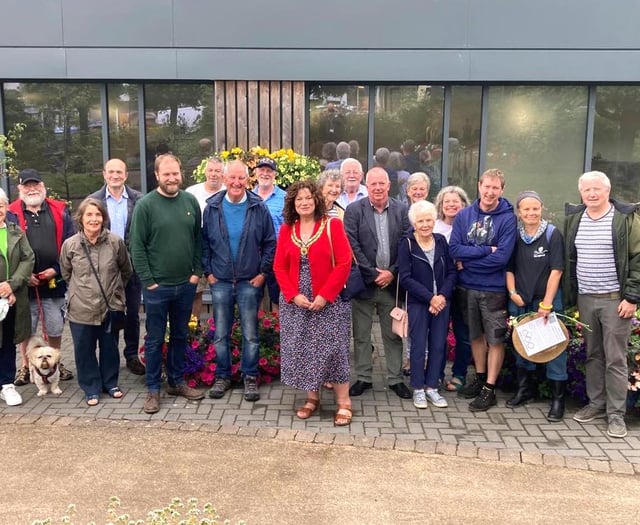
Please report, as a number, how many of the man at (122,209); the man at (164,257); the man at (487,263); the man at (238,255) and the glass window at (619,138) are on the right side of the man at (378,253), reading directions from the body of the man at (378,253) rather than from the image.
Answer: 3

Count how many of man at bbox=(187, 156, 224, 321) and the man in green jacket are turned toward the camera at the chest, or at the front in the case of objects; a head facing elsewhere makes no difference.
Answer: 2

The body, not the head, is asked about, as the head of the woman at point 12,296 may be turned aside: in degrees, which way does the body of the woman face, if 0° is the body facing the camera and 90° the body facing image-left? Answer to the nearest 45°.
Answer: approximately 0°

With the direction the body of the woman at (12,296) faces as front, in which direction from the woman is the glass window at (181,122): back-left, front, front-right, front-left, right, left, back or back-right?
back-left

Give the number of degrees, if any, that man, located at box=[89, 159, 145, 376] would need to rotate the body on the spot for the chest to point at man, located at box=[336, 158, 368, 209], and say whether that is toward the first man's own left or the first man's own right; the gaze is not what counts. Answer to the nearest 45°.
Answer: approximately 90° to the first man's own left

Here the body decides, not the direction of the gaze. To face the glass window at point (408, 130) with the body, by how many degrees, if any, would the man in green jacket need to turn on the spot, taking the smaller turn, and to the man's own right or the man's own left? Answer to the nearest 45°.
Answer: approximately 135° to the man's own right

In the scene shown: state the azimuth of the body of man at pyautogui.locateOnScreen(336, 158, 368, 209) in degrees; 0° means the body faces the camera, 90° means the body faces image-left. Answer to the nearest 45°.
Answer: approximately 0°

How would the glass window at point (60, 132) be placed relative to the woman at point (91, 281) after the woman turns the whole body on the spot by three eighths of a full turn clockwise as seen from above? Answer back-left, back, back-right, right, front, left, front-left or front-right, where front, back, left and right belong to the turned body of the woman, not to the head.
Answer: front-right

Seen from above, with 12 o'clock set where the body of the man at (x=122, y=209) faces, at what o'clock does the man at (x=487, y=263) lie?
the man at (x=487, y=263) is roughly at 10 o'clock from the man at (x=122, y=209).

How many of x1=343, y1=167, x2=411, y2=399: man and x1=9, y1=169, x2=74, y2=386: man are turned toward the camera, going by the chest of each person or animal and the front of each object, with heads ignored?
2

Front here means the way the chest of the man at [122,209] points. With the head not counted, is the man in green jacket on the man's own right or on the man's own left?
on the man's own left

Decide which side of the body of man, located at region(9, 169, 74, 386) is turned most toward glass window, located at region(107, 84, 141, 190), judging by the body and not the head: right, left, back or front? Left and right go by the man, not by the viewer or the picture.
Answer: back
